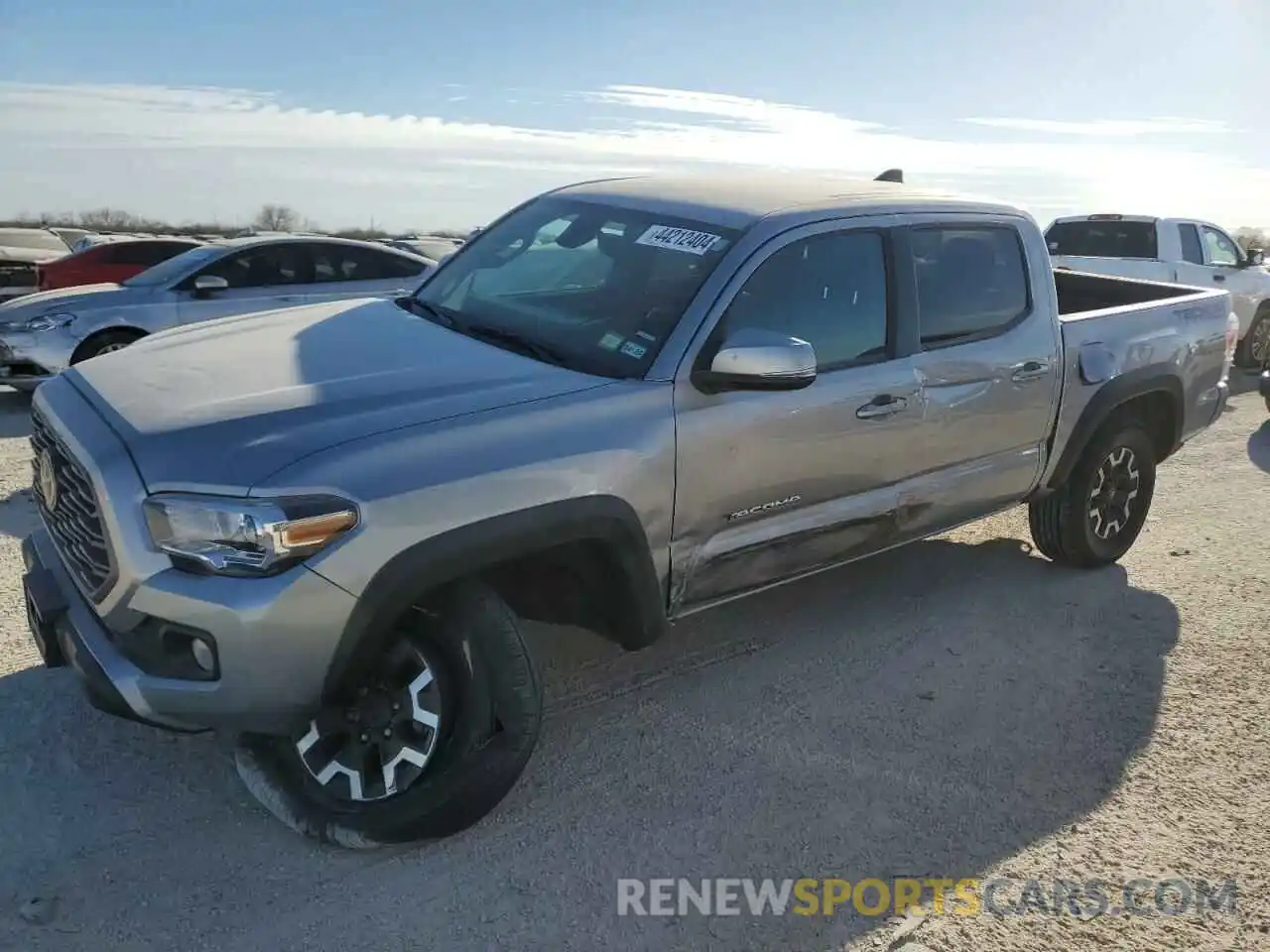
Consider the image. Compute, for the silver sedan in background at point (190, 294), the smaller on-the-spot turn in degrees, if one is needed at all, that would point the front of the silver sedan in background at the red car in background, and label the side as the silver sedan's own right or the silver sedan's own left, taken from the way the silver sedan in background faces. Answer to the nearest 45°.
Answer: approximately 135° to the silver sedan's own right

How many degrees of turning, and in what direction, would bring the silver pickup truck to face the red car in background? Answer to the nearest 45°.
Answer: approximately 90° to its right

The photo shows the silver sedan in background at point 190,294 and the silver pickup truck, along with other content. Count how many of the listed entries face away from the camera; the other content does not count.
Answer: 0

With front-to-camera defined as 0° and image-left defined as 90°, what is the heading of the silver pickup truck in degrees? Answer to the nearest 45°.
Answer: approximately 45°

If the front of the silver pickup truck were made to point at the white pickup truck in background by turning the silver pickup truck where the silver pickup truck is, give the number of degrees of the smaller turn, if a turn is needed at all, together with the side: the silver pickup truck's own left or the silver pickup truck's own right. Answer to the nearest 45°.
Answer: approximately 180°

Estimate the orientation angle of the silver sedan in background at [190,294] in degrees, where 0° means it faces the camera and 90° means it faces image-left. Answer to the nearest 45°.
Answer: approximately 45°

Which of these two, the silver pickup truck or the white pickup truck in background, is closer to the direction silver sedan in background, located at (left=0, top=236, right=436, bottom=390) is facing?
the silver pickup truck
